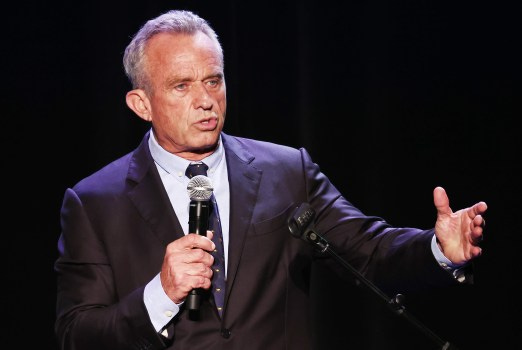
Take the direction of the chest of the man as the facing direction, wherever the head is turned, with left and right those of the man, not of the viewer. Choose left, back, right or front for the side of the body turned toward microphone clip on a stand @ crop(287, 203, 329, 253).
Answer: front

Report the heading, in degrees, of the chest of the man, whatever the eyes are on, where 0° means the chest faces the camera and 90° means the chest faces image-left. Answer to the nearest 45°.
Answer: approximately 315°

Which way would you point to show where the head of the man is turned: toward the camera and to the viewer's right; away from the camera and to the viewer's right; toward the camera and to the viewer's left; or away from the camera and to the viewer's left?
toward the camera and to the viewer's right
